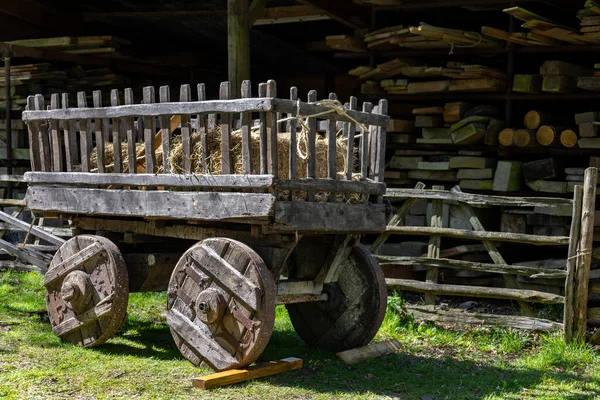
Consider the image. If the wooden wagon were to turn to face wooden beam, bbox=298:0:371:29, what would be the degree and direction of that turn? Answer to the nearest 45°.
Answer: approximately 45° to its right

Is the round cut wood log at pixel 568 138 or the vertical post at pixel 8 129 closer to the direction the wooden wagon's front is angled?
the vertical post

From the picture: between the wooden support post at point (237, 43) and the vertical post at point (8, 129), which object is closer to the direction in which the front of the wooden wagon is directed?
the vertical post

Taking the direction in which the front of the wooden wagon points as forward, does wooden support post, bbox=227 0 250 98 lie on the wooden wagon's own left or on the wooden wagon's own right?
on the wooden wagon's own right

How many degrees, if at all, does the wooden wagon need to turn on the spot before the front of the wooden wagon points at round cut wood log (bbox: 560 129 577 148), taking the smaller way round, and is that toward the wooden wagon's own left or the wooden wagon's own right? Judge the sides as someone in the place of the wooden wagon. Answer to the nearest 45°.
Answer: approximately 90° to the wooden wagon's own right

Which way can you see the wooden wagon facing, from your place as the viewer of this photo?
facing away from the viewer and to the left of the viewer

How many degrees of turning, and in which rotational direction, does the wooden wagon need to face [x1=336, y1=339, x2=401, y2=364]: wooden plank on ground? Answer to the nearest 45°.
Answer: approximately 135° to its right

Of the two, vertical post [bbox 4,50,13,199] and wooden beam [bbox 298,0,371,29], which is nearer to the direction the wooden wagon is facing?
the vertical post

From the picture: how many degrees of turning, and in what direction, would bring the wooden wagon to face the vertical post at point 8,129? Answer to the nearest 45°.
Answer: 0° — it already faces it
